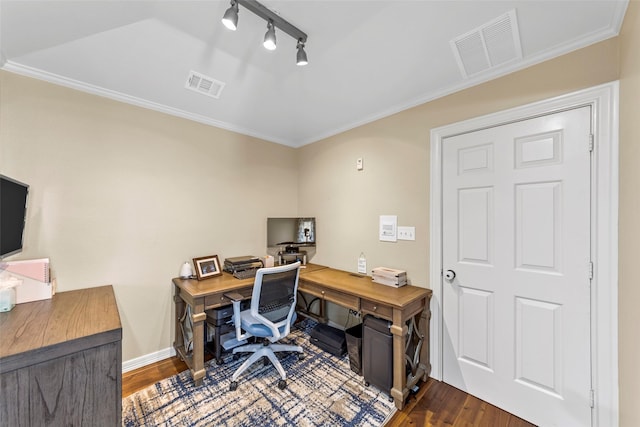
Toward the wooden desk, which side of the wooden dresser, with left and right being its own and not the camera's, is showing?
front

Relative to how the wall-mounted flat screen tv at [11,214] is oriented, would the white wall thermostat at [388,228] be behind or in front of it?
in front

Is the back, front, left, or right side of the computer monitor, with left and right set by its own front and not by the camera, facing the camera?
front

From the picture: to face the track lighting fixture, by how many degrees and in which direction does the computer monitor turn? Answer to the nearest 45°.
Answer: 0° — it already faces it

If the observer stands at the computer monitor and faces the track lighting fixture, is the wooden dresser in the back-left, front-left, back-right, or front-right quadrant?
front-right

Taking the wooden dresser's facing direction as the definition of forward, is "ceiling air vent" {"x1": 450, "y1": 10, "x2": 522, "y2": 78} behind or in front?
in front

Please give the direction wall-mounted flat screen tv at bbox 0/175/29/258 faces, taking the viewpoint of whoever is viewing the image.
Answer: facing the viewer and to the right of the viewer

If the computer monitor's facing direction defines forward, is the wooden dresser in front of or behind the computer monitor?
in front

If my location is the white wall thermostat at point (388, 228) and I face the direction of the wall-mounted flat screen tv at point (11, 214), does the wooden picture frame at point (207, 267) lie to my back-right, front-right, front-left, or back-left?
front-right

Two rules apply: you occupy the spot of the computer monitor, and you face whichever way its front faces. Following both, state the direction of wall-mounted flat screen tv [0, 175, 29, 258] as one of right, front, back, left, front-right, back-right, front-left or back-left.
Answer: front-right

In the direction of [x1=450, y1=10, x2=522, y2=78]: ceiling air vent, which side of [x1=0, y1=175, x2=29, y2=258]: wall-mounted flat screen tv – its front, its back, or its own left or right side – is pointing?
front

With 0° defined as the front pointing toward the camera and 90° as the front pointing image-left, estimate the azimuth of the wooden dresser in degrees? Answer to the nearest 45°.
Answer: approximately 270°
